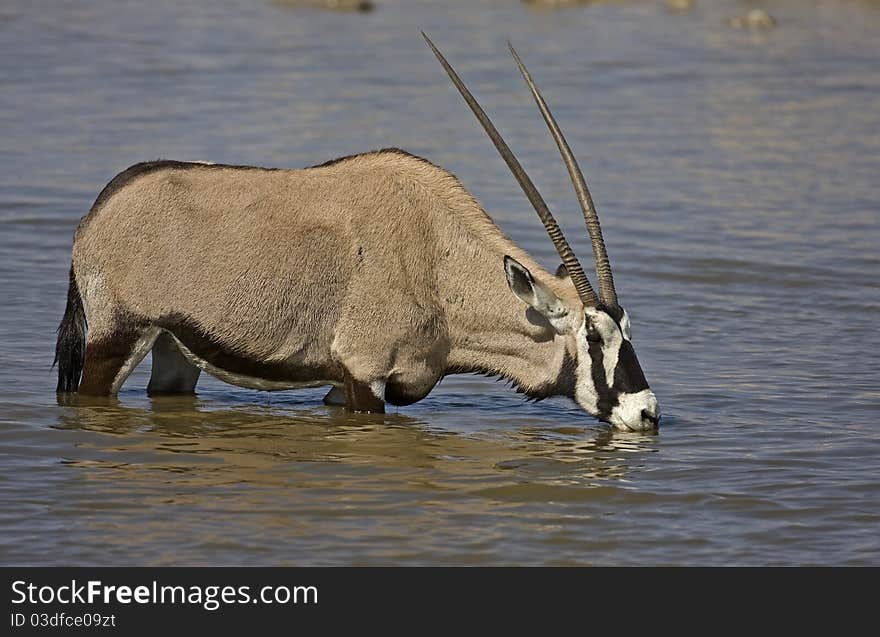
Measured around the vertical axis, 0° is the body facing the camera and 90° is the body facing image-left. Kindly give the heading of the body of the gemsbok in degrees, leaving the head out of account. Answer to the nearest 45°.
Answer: approximately 270°
